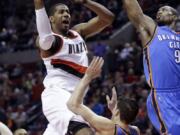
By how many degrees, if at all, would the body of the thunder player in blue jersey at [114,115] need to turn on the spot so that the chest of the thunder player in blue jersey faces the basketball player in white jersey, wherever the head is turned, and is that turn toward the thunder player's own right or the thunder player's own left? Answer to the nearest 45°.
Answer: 0° — they already face them

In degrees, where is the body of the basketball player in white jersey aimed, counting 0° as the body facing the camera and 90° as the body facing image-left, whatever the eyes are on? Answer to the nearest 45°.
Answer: approximately 315°

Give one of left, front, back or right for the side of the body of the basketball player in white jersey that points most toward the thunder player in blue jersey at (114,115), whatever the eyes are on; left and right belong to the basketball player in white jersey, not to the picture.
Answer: front

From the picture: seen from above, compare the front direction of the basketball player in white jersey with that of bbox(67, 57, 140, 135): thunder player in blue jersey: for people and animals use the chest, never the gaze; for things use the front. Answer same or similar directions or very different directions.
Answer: very different directions

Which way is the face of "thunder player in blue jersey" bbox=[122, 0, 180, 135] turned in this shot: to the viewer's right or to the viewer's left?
to the viewer's left

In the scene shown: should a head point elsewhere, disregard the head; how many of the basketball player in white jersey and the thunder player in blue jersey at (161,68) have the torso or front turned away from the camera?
0

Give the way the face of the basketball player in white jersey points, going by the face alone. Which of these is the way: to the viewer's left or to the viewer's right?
to the viewer's right

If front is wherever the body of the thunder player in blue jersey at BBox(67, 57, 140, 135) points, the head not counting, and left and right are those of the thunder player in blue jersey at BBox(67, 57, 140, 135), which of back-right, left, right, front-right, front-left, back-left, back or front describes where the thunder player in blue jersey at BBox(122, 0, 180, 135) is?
right

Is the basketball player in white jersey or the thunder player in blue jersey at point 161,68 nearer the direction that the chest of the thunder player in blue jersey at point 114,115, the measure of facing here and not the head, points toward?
the basketball player in white jersey
